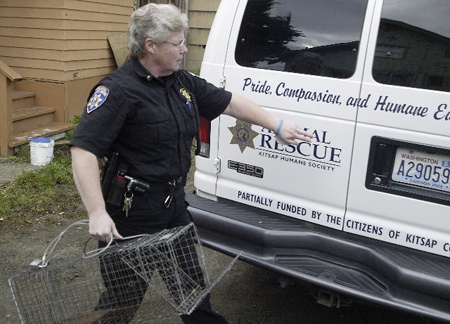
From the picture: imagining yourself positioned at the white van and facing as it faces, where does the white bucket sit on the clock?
The white bucket is roughly at 9 o'clock from the white van.

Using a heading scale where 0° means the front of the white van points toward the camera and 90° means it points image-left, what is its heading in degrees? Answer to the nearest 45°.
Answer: approximately 225°
